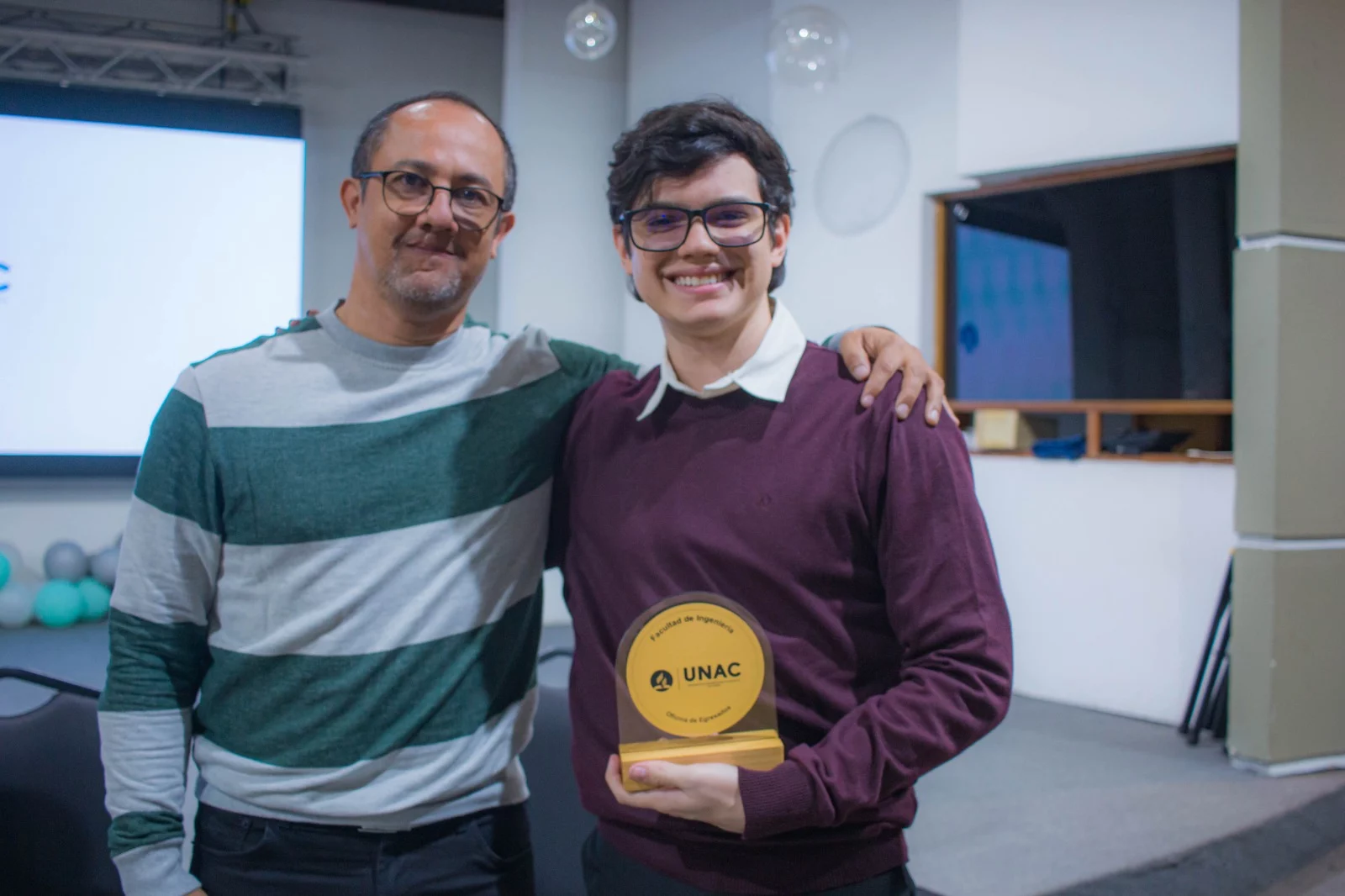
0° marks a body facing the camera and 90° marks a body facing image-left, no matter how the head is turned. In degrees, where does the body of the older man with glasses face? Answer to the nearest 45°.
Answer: approximately 0°

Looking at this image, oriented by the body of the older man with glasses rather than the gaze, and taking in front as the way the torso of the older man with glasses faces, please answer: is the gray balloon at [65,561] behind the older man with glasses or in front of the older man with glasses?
behind

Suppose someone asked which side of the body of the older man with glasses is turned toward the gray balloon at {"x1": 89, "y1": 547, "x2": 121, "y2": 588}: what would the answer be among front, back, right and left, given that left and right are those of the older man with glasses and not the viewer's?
back

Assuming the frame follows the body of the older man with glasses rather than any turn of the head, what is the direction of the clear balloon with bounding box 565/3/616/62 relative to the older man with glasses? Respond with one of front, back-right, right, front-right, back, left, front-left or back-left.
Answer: back

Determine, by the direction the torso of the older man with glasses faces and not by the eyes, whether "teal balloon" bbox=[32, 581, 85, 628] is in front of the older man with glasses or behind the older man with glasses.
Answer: behind
